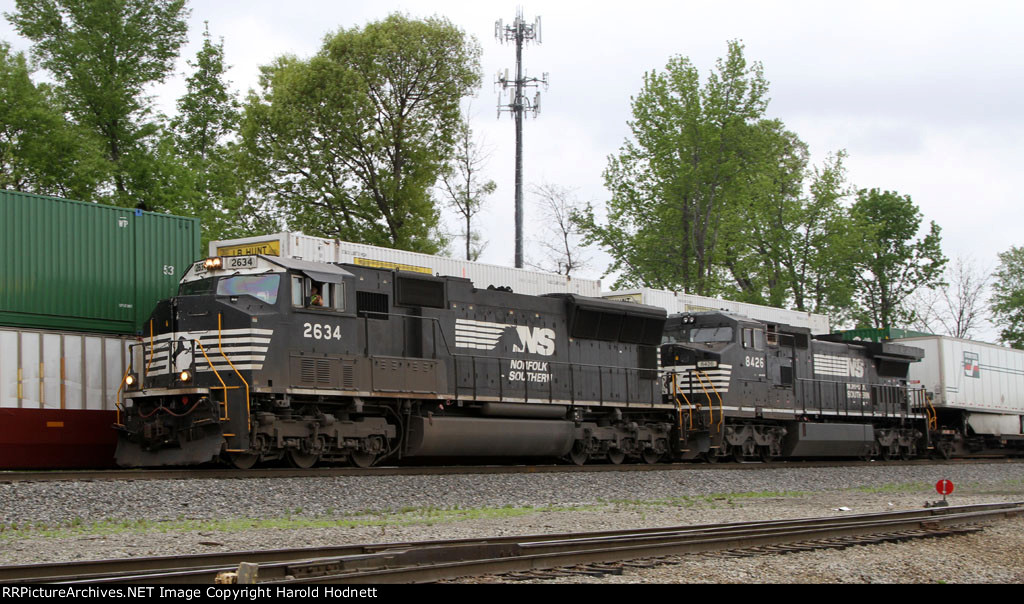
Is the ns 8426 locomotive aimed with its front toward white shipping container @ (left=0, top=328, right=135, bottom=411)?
yes

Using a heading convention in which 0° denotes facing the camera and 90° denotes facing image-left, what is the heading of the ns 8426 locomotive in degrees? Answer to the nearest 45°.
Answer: approximately 45°

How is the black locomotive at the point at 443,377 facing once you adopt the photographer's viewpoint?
facing the viewer and to the left of the viewer

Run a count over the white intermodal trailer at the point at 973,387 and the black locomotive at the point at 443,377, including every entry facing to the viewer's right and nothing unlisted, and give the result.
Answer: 0

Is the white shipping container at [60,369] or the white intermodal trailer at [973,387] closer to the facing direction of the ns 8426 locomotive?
the white shipping container

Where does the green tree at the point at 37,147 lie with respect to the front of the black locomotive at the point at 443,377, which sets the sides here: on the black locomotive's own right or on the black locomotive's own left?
on the black locomotive's own right

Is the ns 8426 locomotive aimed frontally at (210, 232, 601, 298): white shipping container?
yes

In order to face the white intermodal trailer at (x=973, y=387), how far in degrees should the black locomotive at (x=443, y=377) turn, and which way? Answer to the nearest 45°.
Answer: approximately 180°

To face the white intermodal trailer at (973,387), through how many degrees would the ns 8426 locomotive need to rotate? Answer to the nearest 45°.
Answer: approximately 180°

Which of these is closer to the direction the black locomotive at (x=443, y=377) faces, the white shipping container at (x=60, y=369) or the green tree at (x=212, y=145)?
the white shipping container
